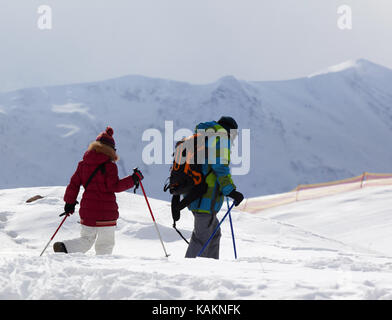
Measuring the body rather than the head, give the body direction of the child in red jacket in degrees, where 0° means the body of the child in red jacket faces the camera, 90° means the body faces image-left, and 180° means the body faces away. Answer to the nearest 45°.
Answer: approximately 225°

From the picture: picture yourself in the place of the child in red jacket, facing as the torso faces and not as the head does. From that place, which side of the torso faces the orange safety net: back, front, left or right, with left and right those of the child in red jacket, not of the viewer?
front
